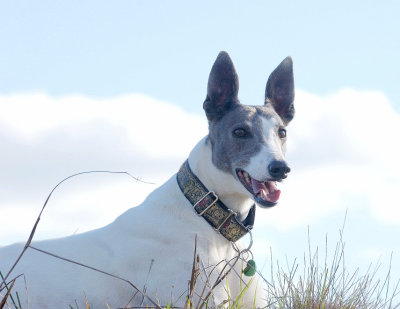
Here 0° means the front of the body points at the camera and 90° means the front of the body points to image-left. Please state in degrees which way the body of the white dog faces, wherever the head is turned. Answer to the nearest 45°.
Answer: approximately 315°
